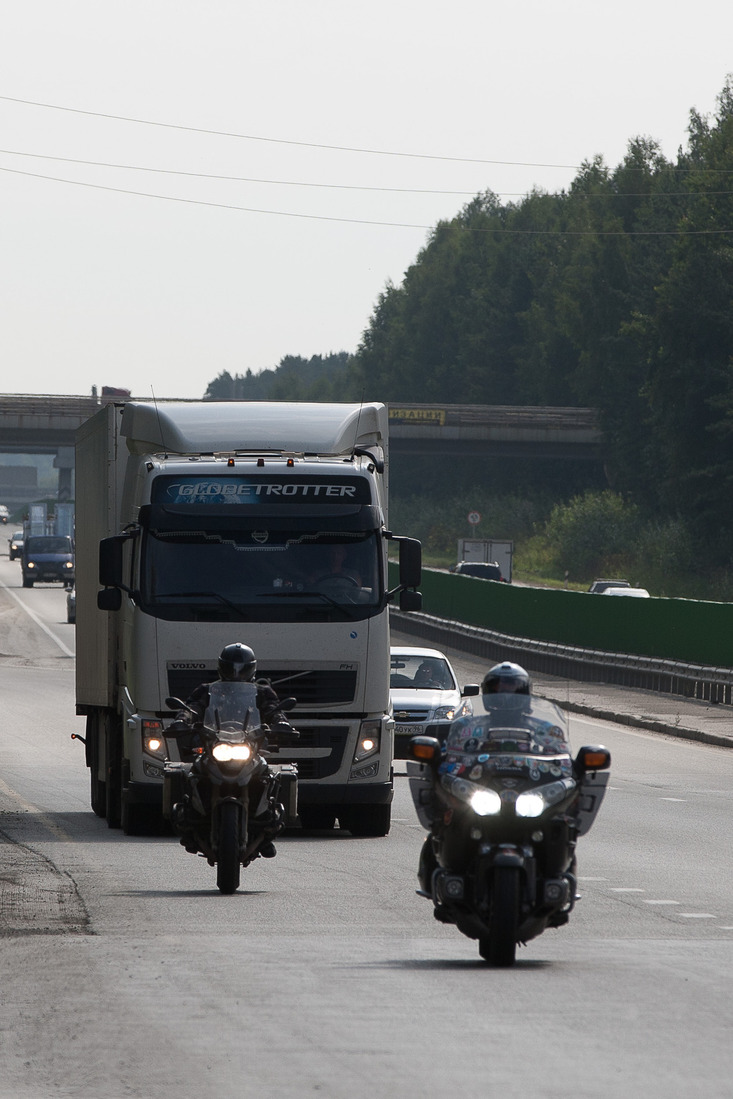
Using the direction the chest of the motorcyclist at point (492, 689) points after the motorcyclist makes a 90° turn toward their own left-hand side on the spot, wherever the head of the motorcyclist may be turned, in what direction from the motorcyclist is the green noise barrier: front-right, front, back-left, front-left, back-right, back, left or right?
left

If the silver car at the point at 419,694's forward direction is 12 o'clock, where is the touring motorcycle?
The touring motorcycle is roughly at 12 o'clock from the silver car.

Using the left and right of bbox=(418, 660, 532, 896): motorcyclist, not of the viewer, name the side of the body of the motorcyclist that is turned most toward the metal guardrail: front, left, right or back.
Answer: back

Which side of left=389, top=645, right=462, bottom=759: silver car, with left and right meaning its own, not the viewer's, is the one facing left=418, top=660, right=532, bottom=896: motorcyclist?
front

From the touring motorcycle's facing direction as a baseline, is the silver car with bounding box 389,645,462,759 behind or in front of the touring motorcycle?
behind

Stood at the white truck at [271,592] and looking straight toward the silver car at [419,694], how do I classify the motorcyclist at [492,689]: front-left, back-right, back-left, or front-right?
back-right

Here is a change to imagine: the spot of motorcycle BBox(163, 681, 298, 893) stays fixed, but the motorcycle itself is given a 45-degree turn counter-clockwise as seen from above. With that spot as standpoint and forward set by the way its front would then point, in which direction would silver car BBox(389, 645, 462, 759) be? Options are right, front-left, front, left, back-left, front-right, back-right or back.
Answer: back-left

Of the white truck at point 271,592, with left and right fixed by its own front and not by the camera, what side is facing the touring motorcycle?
front

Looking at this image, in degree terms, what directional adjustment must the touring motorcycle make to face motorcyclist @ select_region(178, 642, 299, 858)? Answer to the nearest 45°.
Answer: approximately 135° to its right

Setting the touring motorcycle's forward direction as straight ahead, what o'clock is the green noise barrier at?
The green noise barrier is roughly at 6 o'clock from the touring motorcycle.
